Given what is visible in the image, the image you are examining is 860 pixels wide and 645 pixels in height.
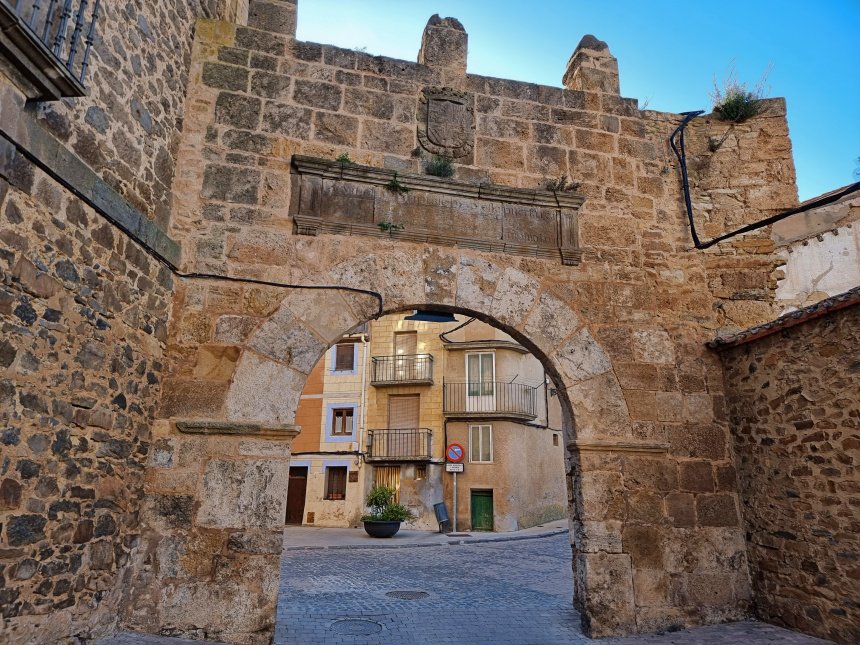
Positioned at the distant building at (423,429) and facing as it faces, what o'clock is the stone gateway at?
The stone gateway is roughly at 12 o'clock from the distant building.

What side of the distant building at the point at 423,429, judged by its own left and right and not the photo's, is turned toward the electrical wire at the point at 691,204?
front

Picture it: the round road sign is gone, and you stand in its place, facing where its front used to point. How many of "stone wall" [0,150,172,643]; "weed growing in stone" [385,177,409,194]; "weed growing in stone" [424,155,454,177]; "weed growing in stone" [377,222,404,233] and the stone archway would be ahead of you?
5

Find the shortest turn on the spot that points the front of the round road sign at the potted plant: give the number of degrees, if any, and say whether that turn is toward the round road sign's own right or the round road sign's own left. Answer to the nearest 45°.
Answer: approximately 45° to the round road sign's own right

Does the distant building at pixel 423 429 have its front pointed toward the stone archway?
yes

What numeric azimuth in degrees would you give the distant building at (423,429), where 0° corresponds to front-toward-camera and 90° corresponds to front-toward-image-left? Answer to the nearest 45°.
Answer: approximately 0°

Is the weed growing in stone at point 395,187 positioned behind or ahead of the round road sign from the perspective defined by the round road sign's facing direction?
ahead

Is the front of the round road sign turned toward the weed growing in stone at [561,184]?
yes

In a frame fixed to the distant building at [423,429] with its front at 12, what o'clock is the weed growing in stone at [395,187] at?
The weed growing in stone is roughly at 12 o'clock from the distant building.

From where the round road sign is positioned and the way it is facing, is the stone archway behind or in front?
in front
